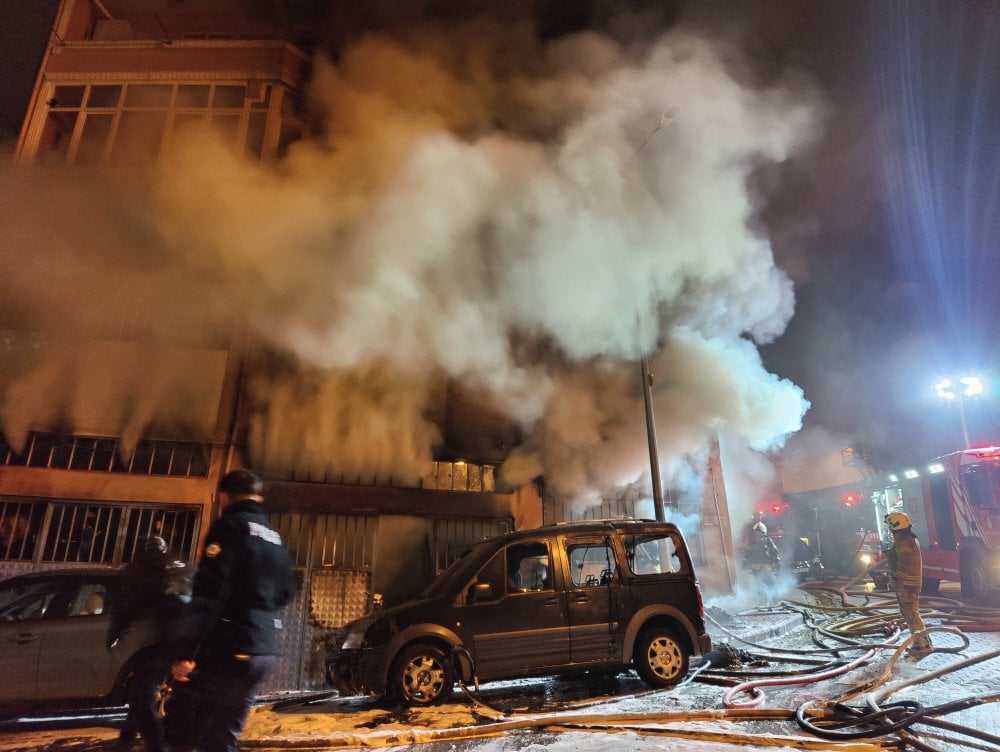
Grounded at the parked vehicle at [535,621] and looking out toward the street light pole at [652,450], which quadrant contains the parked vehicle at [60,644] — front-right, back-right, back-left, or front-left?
back-left

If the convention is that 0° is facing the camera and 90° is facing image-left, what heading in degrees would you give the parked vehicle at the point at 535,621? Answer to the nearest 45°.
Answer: approximately 90°

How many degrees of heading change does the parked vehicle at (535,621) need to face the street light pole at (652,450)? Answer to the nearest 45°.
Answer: approximately 135° to its right

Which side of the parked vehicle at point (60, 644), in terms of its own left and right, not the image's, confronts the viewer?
left

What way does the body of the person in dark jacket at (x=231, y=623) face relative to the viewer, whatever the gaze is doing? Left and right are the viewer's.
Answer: facing away from the viewer and to the left of the viewer

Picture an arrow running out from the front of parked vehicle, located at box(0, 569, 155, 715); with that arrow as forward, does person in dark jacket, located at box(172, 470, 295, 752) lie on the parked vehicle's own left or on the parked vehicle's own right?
on the parked vehicle's own left

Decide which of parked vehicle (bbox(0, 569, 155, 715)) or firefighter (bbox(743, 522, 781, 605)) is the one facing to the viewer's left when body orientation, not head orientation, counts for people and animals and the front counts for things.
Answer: the parked vehicle

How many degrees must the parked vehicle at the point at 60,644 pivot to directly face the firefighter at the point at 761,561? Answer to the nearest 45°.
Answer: approximately 180°
